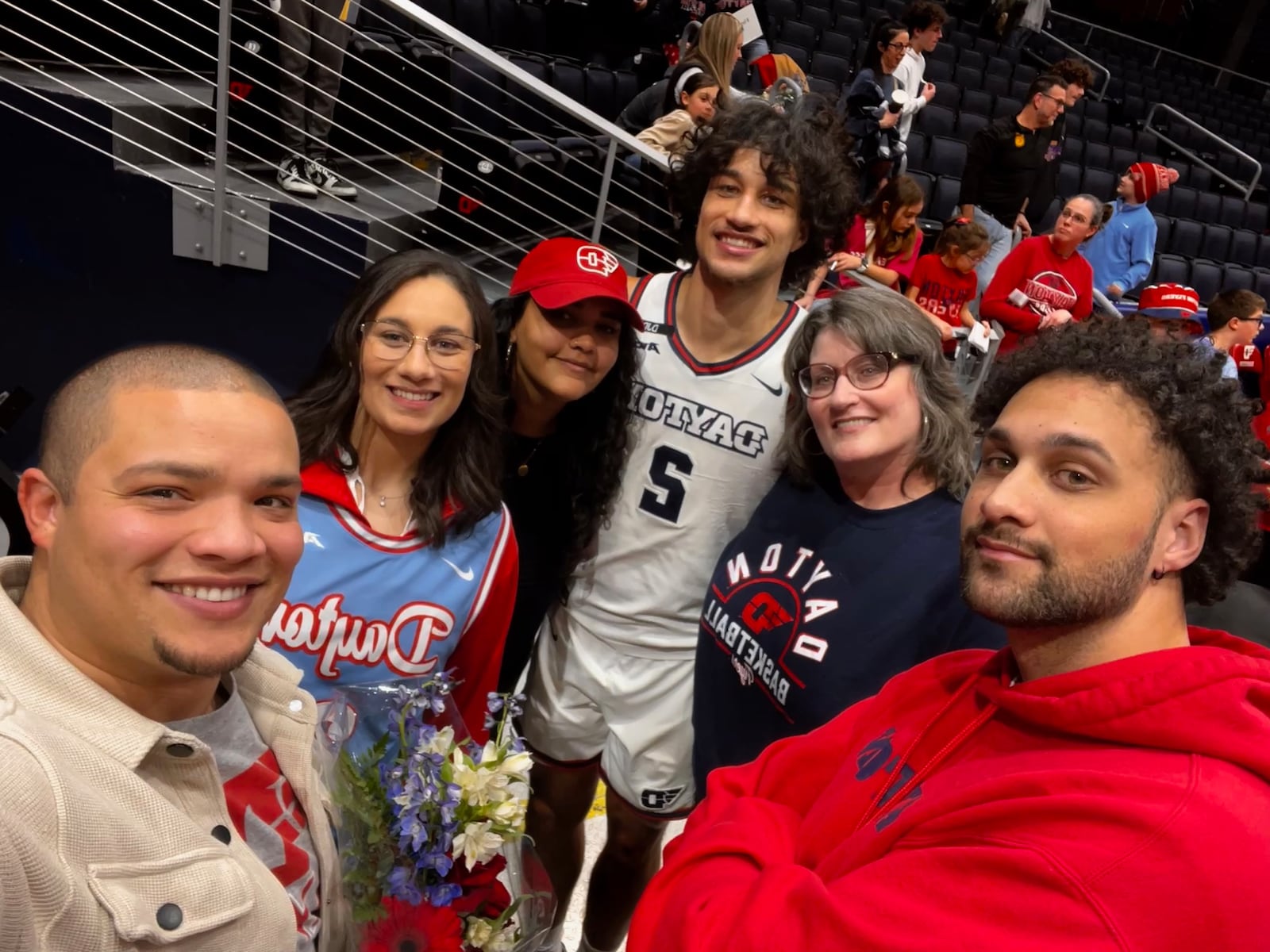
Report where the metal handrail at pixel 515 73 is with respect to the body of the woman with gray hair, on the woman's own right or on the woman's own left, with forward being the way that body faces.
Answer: on the woman's own right

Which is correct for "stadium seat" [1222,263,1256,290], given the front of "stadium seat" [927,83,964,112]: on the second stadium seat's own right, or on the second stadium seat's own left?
on the second stadium seat's own left

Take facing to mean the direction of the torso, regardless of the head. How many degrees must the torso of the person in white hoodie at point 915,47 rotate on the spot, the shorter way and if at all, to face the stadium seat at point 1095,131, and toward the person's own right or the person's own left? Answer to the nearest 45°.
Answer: approximately 90° to the person's own left

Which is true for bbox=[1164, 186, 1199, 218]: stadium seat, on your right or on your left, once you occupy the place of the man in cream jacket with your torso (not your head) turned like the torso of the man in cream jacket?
on your left

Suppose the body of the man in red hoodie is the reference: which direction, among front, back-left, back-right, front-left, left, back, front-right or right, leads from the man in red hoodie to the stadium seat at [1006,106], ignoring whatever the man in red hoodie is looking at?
back-right
